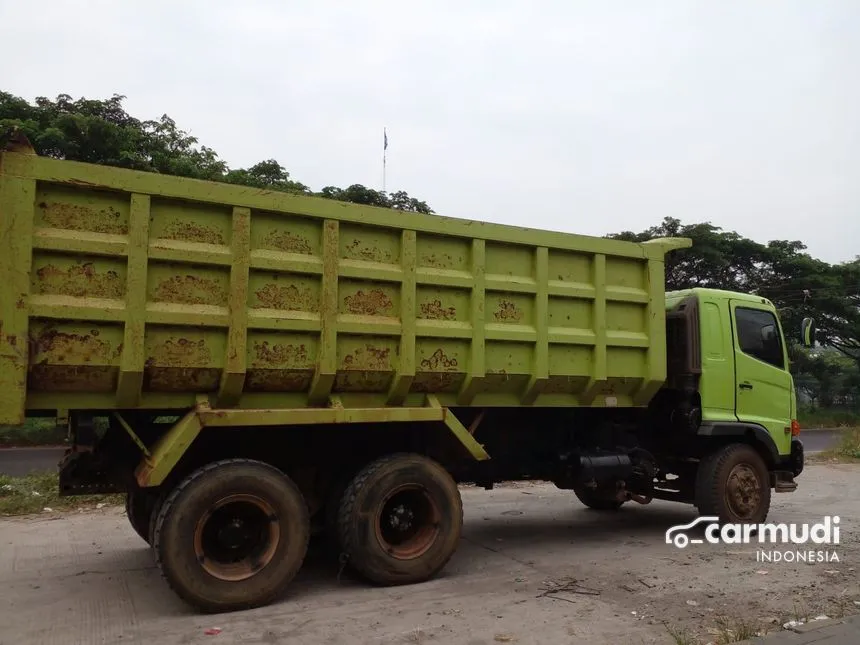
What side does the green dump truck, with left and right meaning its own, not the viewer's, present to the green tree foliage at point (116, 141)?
left

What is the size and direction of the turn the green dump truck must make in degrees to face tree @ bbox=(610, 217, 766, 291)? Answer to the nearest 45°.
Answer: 0° — it already faces it

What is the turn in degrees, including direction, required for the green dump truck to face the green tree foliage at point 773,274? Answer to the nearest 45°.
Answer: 0° — it already faces it

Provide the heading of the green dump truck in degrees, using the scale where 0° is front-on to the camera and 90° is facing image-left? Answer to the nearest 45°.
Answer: approximately 225°

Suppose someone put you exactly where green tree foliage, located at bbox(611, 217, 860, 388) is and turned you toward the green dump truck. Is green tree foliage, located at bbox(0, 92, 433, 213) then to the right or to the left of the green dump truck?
right

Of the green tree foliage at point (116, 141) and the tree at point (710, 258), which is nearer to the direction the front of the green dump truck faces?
the tree
